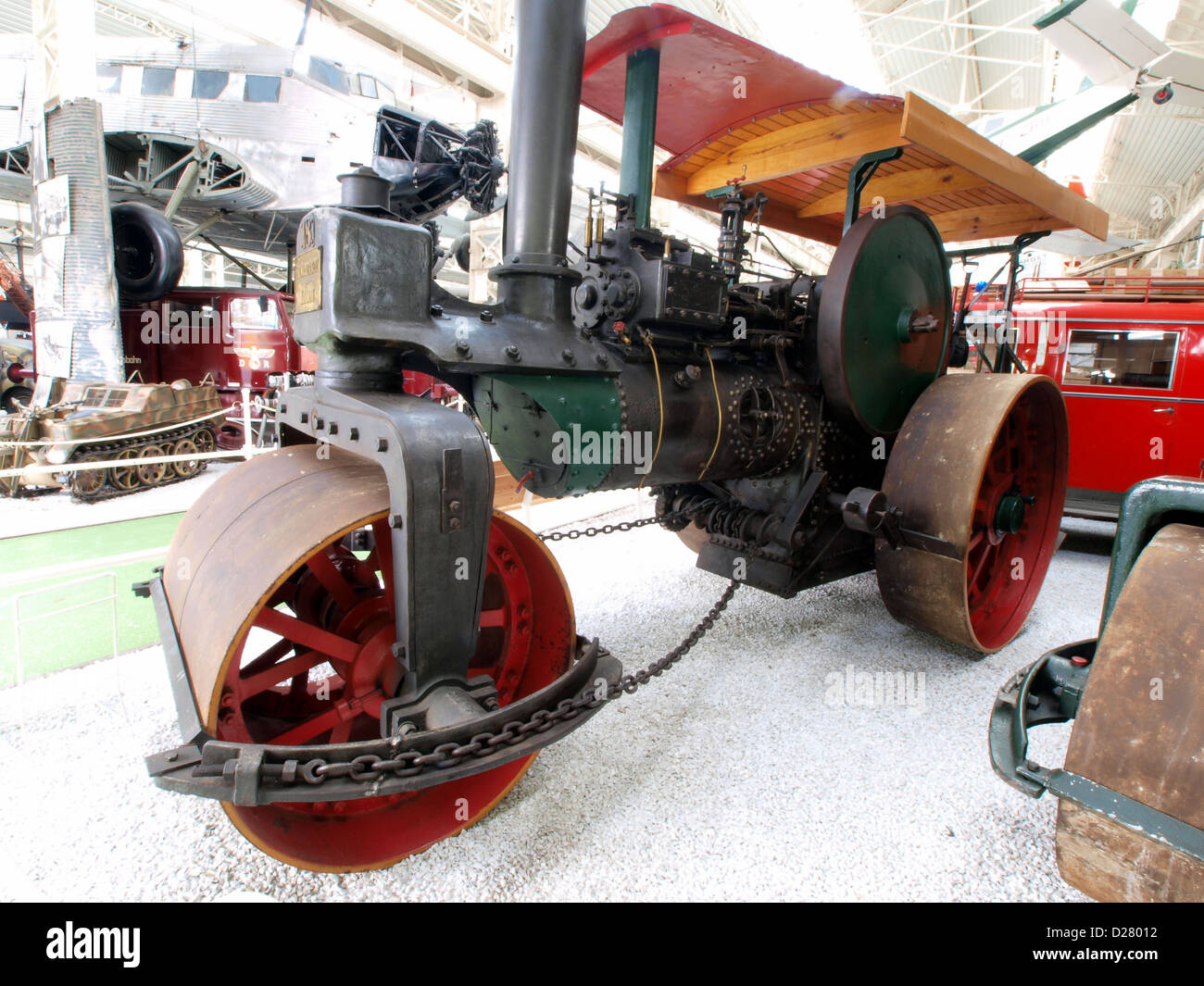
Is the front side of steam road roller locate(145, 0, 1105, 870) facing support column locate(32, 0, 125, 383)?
no

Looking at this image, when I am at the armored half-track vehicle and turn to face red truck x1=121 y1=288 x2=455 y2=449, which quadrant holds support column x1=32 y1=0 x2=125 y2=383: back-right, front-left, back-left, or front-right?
front-left

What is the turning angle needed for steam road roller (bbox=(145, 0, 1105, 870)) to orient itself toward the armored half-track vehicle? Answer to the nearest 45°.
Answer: approximately 90° to its right

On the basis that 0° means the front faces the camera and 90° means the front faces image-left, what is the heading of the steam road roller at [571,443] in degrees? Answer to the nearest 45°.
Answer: approximately 45°

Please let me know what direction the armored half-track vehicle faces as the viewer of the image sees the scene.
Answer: facing the viewer and to the left of the viewer
